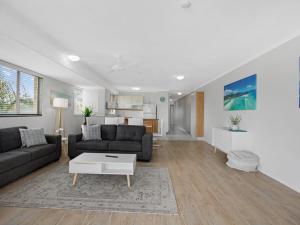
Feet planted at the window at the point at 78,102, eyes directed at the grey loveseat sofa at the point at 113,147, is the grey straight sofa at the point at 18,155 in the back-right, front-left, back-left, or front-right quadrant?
front-right

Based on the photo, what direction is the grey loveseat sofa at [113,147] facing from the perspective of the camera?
toward the camera

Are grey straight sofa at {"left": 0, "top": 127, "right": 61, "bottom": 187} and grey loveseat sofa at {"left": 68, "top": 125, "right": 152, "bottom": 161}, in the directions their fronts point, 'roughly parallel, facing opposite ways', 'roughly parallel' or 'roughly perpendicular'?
roughly perpendicular

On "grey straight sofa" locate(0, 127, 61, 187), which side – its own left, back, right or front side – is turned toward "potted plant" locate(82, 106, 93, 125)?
left

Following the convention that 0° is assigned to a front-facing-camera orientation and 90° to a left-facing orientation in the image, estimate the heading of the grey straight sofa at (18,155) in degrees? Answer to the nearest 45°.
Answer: approximately 315°

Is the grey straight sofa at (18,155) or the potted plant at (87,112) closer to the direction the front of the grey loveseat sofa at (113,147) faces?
the grey straight sofa

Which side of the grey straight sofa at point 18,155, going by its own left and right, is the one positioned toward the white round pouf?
front

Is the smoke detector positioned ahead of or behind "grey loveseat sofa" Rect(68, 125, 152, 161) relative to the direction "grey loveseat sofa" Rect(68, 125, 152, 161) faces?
ahead

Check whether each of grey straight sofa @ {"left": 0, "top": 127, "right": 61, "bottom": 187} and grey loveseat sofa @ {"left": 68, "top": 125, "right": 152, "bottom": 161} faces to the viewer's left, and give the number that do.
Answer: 0

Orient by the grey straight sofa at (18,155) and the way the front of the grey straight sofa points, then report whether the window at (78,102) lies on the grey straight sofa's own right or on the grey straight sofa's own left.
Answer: on the grey straight sofa's own left

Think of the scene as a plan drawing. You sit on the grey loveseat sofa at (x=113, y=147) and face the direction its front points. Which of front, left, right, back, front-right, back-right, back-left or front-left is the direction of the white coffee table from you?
front
